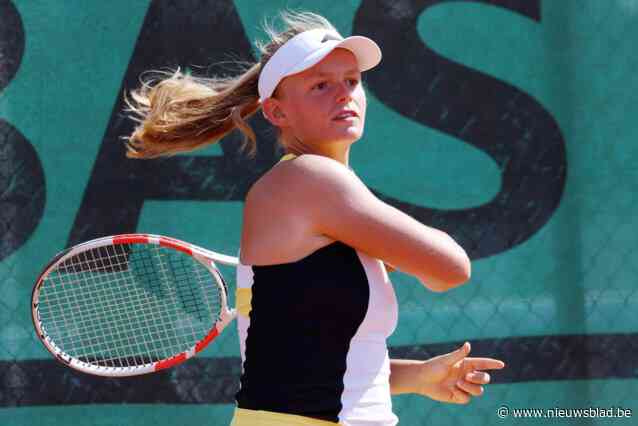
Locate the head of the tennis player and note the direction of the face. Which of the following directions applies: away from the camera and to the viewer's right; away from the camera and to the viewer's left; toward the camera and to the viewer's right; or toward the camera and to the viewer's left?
toward the camera and to the viewer's right

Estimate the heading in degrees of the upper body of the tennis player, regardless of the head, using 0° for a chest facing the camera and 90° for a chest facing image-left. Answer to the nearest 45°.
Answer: approximately 270°
